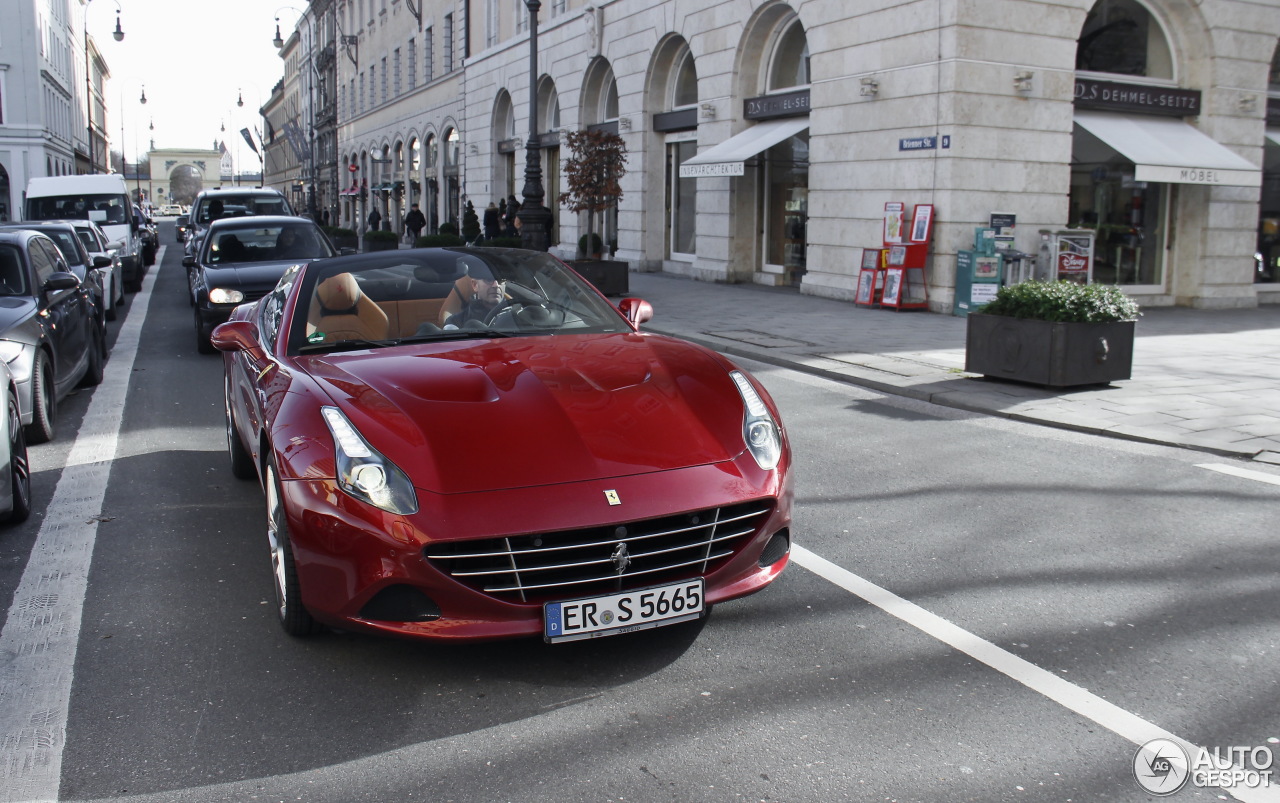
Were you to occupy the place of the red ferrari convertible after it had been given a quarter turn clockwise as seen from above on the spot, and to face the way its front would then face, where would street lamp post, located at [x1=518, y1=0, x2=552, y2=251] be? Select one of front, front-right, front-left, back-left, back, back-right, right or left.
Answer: back-right

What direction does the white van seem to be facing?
toward the camera

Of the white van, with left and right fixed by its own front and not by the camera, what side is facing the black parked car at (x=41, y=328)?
front

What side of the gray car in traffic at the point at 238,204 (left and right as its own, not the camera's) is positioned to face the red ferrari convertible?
front

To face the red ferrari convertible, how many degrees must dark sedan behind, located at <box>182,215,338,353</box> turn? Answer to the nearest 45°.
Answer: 0° — it already faces it

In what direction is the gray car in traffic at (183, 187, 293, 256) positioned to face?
toward the camera

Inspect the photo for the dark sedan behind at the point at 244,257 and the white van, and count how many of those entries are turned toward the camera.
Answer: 2

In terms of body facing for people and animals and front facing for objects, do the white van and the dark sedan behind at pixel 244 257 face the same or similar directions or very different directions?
same or similar directions

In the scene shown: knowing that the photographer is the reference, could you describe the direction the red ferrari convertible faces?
facing the viewer and to the right of the viewer

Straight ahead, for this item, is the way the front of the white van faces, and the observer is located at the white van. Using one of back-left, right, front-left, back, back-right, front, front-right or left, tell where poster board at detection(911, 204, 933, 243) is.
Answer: front-left

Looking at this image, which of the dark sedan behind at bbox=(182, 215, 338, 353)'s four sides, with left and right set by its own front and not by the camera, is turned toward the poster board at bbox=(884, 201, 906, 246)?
left

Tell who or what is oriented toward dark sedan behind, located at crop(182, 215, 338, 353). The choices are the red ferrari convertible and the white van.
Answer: the white van

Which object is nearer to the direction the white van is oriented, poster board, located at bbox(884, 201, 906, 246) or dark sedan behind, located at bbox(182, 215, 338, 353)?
the dark sedan behind

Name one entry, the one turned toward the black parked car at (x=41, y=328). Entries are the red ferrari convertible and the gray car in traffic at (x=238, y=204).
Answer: the gray car in traffic at (x=238, y=204)

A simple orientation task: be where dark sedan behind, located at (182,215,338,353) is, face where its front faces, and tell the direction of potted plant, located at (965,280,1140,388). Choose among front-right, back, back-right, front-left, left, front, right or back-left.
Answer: front-left

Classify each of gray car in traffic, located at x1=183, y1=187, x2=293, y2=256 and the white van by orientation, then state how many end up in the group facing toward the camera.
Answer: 2

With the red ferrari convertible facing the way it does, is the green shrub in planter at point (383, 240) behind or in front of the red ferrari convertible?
behind
